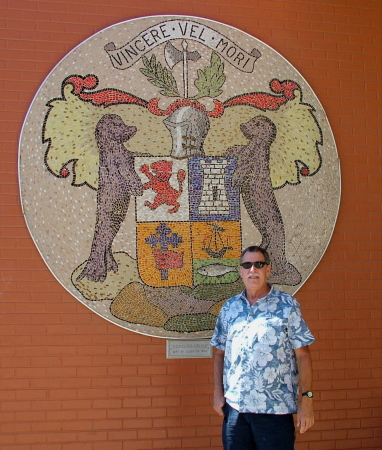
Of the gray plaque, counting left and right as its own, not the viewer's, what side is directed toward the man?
front

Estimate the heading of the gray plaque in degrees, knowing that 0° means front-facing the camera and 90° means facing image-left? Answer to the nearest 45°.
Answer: approximately 0°
